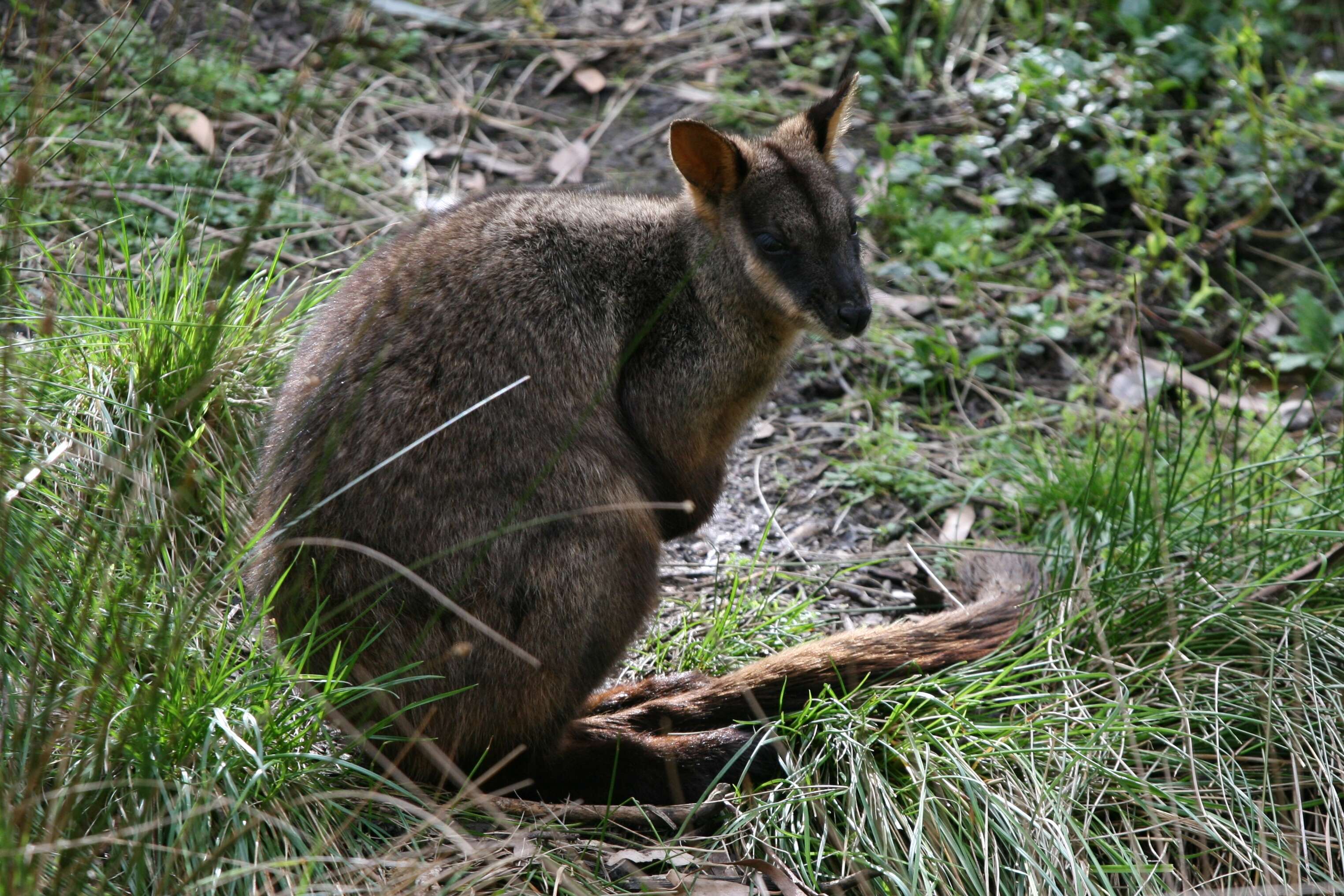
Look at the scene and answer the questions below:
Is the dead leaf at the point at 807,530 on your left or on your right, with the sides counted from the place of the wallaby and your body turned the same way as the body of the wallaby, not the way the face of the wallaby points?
on your left

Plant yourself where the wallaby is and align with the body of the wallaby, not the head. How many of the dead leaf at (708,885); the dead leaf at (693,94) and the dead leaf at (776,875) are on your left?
1

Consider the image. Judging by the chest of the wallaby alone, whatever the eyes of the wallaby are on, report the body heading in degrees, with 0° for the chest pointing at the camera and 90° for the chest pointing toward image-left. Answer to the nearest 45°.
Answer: approximately 270°

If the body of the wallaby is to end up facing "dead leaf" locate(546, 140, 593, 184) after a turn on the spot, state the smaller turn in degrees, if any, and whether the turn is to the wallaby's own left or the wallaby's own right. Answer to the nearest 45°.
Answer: approximately 90° to the wallaby's own left

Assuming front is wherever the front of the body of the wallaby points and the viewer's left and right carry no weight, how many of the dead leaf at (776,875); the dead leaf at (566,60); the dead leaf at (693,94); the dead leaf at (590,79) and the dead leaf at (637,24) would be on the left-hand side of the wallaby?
4

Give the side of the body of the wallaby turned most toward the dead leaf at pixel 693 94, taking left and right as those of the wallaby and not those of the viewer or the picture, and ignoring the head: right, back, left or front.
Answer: left

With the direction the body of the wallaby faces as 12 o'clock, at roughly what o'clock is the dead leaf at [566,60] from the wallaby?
The dead leaf is roughly at 9 o'clock from the wallaby.

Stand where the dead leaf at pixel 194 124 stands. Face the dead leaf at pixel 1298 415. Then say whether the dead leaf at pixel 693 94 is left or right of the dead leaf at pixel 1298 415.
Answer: left

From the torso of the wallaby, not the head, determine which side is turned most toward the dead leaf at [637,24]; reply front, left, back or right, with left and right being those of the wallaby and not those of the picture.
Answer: left
